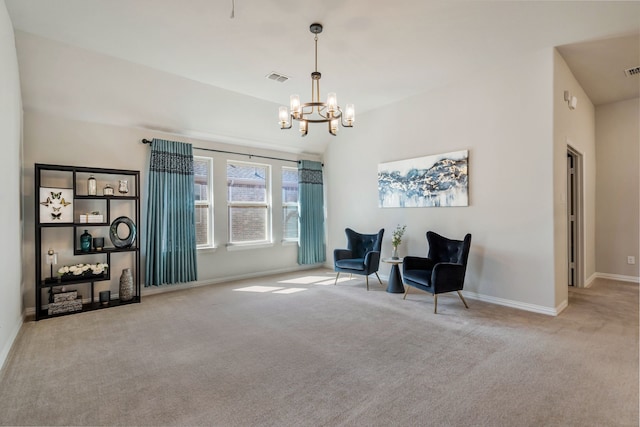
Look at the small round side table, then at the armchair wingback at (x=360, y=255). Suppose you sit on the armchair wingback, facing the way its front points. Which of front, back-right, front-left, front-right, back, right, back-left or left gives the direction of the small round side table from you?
left

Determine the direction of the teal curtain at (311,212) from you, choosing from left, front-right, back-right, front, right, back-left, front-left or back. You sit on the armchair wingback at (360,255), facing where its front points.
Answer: right

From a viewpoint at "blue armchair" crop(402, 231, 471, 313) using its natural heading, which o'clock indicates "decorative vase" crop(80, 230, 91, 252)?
The decorative vase is roughly at 1 o'clock from the blue armchair.

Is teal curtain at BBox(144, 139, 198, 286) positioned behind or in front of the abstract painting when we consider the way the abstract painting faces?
in front

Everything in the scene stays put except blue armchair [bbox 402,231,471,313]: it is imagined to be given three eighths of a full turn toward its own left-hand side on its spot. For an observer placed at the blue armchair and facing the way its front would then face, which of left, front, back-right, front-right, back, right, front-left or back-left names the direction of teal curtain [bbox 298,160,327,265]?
back-left

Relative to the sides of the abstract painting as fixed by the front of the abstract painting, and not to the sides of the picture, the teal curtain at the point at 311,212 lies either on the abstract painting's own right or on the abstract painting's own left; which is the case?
on the abstract painting's own right

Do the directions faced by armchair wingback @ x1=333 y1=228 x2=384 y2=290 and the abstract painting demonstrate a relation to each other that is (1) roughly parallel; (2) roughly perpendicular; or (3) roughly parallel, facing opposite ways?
roughly parallel

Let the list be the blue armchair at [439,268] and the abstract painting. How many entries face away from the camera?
0

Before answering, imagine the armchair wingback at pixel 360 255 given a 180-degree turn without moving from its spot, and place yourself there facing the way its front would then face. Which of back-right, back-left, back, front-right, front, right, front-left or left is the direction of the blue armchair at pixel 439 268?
right

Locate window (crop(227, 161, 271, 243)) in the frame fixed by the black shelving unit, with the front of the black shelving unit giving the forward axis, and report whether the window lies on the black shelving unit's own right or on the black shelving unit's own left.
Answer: on the black shelving unit's own left

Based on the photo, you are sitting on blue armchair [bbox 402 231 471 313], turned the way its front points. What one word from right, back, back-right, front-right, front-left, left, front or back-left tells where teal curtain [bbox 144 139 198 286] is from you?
front-right

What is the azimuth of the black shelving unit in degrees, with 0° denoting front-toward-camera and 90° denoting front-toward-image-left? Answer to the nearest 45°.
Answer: approximately 315°

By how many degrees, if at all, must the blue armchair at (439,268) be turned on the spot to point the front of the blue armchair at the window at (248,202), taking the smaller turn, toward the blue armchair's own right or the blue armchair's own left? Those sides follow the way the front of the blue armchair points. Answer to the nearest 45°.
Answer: approximately 45° to the blue armchair's own right

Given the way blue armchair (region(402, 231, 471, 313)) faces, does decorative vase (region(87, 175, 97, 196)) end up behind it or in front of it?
in front
